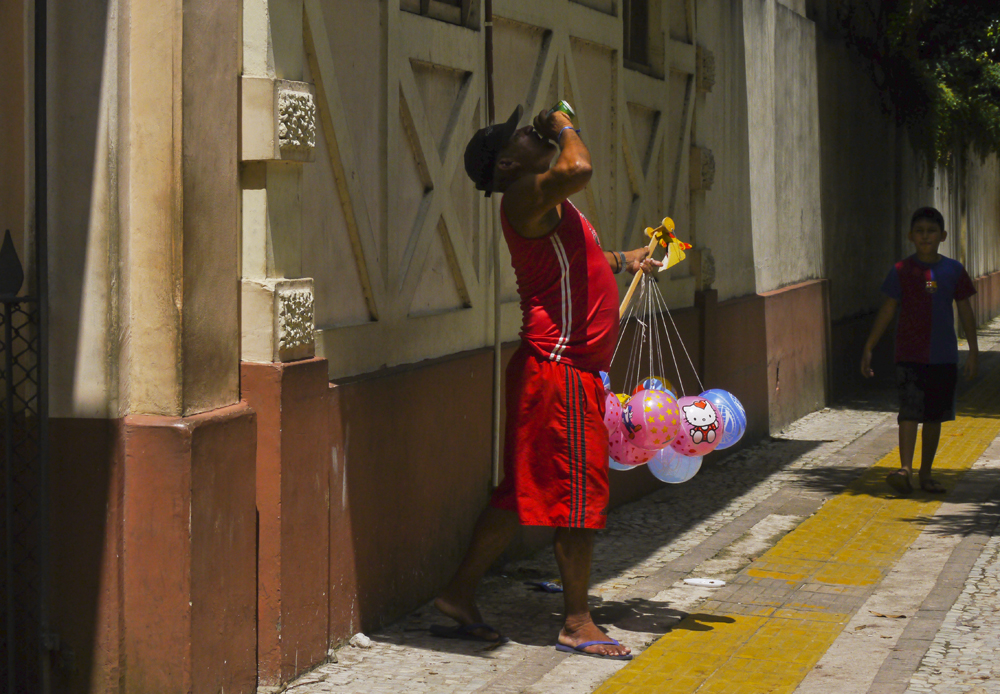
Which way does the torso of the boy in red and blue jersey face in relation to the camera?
toward the camera

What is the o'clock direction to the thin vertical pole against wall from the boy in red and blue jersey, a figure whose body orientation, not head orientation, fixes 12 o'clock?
The thin vertical pole against wall is roughly at 1 o'clock from the boy in red and blue jersey.

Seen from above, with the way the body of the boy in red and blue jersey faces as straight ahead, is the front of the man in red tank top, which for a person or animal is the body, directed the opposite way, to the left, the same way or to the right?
to the left

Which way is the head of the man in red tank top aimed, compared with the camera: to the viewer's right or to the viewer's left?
to the viewer's right

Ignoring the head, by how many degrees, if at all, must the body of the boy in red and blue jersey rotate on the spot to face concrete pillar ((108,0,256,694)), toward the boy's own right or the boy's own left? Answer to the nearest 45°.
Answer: approximately 45° to the boy's own right

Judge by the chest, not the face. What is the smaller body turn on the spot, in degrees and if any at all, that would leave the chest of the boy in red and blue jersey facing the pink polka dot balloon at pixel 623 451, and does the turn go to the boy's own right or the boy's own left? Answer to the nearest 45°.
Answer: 0° — they already face it

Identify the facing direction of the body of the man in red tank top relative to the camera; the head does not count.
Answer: to the viewer's right

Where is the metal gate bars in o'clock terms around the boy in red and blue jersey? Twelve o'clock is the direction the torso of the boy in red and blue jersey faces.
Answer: The metal gate bars is roughly at 1 o'clock from the boy in red and blue jersey.

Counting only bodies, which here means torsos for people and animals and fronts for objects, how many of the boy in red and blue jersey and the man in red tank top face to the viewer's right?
1

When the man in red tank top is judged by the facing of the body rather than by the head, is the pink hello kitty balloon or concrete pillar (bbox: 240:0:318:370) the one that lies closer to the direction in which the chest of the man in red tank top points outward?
the pink hello kitty balloon

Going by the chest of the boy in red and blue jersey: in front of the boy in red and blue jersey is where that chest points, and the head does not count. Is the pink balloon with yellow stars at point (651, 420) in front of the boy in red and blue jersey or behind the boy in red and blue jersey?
in front

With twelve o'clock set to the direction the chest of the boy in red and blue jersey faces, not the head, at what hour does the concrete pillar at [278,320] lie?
The concrete pillar is roughly at 1 o'clock from the boy in red and blue jersey.
